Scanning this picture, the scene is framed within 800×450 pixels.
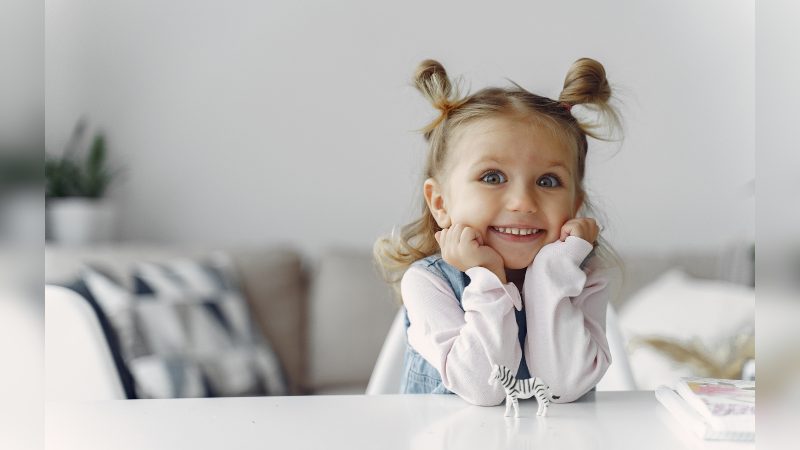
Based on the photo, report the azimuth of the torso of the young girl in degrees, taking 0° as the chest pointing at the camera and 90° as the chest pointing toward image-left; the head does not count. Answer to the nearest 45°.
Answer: approximately 0°

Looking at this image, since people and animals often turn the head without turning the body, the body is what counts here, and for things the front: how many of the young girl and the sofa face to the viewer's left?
0

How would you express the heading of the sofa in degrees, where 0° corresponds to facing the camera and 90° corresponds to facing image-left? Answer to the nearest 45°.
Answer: approximately 0°

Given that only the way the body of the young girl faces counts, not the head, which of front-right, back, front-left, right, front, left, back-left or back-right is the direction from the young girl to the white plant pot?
back-right

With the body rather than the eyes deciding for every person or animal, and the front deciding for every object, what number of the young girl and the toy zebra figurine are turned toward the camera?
1

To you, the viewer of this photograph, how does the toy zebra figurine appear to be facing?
facing to the left of the viewer

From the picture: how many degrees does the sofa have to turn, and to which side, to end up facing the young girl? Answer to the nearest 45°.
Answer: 0° — it already faces them

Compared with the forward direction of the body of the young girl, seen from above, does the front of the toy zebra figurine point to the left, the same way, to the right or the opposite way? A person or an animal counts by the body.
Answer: to the right

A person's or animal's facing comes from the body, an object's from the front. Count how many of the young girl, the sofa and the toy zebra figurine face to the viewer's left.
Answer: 1

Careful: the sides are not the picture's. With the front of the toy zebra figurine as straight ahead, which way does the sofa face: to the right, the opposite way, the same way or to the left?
to the left
